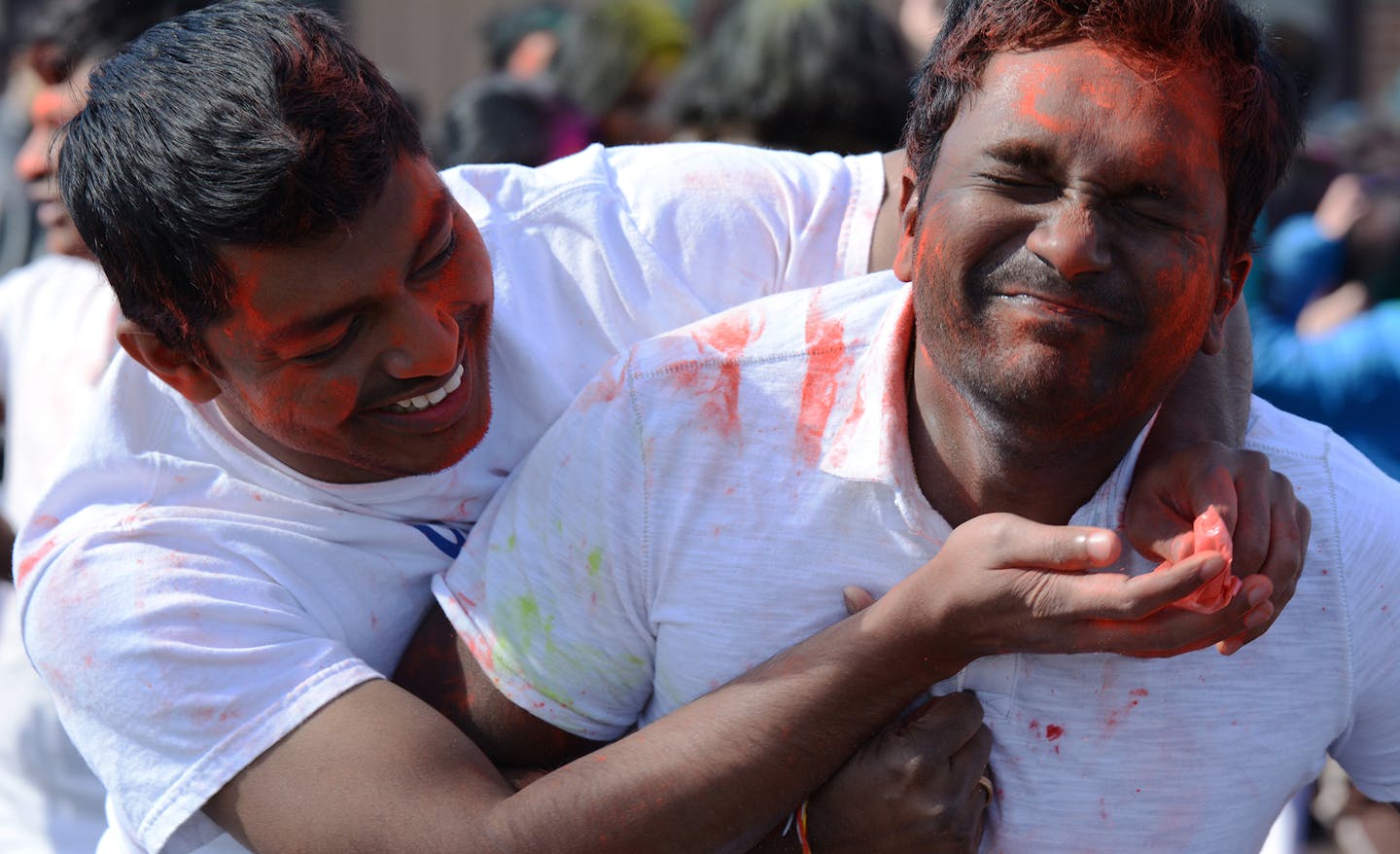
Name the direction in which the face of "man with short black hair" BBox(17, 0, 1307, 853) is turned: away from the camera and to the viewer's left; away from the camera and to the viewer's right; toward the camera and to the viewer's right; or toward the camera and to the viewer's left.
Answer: toward the camera and to the viewer's right

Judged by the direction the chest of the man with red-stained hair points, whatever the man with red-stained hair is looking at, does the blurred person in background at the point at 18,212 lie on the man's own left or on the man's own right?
on the man's own right

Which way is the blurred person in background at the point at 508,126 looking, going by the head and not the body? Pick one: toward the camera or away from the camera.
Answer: away from the camera

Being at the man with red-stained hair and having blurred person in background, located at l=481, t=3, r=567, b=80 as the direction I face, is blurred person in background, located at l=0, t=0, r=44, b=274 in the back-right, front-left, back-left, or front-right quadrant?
front-left

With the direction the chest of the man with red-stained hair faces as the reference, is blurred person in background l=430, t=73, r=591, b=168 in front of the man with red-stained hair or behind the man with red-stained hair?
behind

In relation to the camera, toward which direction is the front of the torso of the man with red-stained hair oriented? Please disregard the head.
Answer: toward the camera

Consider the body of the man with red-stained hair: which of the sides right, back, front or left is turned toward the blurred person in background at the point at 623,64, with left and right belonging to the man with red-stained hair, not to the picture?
back

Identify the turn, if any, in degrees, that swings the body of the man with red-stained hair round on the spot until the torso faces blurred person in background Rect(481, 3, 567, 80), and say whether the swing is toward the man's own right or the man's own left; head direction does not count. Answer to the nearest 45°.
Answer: approximately 135° to the man's own right

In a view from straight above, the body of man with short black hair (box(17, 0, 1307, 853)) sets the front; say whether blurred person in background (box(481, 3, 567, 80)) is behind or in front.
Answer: behind

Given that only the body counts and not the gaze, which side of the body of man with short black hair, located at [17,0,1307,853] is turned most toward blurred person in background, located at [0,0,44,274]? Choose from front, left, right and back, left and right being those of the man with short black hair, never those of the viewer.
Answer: back

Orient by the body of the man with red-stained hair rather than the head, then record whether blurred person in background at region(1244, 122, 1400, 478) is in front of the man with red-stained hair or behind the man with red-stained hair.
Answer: behind

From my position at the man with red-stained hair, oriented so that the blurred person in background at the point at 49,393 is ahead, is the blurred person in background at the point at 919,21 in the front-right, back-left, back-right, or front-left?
front-right

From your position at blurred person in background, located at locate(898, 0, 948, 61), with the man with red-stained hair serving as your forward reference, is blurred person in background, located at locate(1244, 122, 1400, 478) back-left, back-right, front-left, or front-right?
front-left

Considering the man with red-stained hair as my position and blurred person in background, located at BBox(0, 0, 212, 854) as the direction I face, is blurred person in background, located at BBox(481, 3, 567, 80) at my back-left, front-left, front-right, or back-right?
front-right

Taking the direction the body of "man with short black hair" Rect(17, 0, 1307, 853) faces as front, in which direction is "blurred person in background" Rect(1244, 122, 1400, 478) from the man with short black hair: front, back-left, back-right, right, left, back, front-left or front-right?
left

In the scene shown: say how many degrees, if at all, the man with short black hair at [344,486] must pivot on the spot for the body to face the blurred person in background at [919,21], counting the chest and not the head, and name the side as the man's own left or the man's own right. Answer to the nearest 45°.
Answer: approximately 90° to the man's own left

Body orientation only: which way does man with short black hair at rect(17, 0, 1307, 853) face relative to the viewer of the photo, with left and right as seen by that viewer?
facing the viewer and to the right of the viewer
